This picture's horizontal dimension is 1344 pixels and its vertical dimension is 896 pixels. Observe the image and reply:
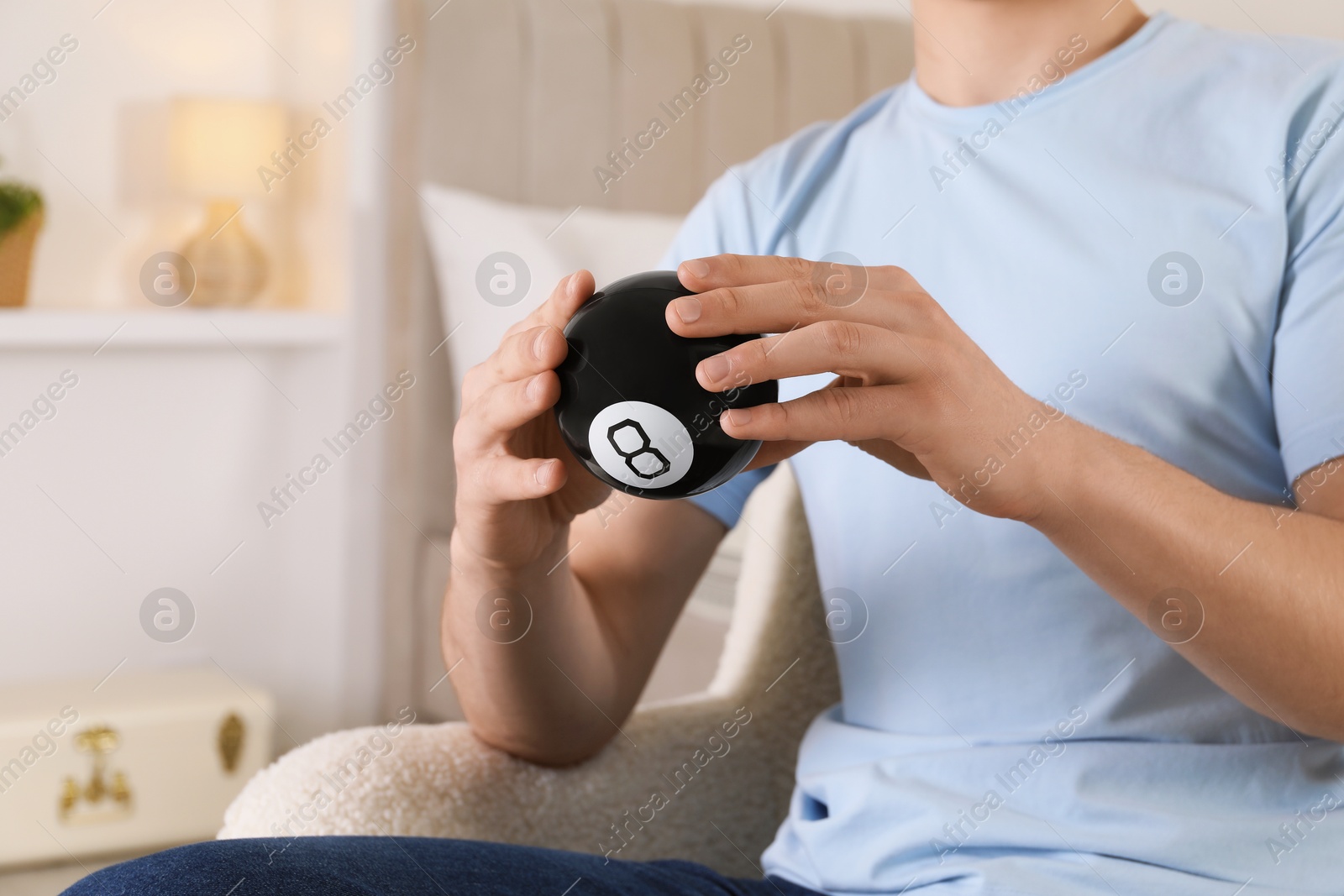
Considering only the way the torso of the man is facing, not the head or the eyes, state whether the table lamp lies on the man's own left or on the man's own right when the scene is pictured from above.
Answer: on the man's own right

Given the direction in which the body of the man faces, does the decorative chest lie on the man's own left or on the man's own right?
on the man's own right

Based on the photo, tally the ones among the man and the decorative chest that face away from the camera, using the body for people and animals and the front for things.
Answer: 0

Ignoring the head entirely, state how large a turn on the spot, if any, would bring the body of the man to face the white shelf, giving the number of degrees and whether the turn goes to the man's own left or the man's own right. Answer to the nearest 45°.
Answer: approximately 90° to the man's own right

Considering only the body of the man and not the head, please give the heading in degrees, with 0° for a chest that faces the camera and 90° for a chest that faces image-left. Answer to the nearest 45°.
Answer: approximately 45°

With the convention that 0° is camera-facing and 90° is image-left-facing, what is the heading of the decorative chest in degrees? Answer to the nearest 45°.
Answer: approximately 0°

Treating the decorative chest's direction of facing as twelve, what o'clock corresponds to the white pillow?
The white pillow is roughly at 9 o'clock from the decorative chest.
